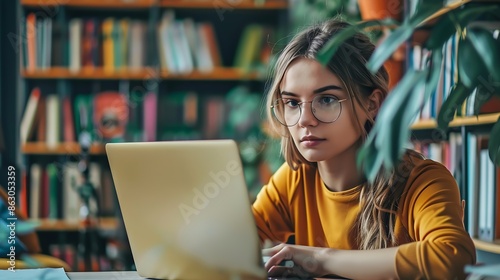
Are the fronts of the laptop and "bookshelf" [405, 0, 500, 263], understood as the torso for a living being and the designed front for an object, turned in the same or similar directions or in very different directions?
very different directions

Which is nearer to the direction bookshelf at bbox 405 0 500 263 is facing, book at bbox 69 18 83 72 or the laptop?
the laptop

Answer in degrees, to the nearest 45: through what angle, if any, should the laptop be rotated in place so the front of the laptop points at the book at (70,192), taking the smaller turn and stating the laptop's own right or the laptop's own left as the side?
approximately 45° to the laptop's own left

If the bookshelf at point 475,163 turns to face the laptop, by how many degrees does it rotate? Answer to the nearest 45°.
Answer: approximately 45° to its left

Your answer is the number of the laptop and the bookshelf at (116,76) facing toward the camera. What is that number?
1

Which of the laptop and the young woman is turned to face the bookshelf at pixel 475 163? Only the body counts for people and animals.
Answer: the laptop

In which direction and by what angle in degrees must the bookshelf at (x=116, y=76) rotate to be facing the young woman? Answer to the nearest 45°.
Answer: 0° — it already faces them

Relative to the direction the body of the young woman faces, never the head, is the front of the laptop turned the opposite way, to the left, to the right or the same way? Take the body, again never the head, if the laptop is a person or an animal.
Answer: the opposite way

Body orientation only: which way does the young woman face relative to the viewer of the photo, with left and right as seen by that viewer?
facing the viewer and to the left of the viewer

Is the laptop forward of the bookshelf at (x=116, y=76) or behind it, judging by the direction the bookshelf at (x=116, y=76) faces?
forward

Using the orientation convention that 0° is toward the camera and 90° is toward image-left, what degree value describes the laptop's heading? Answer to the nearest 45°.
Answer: approximately 225°

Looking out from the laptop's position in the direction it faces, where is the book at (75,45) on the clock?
The book is roughly at 10 o'clock from the laptop.
